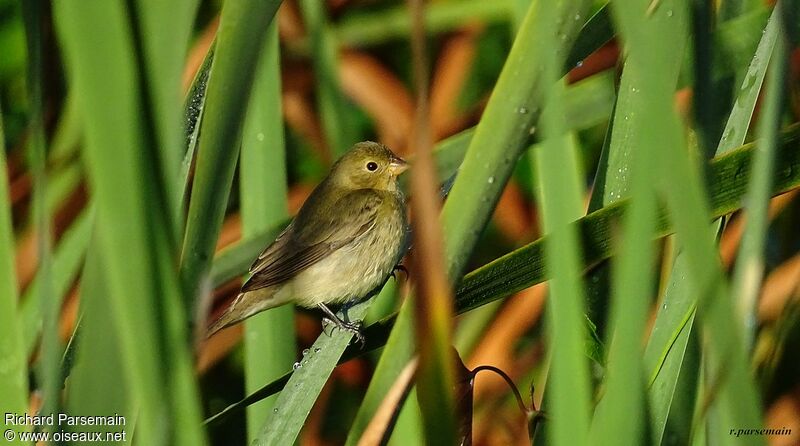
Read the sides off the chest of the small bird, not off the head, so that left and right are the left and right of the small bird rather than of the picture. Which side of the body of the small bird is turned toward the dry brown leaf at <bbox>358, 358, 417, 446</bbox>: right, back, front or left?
right

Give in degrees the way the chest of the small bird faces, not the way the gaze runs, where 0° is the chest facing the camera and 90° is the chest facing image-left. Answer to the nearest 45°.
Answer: approximately 270°
